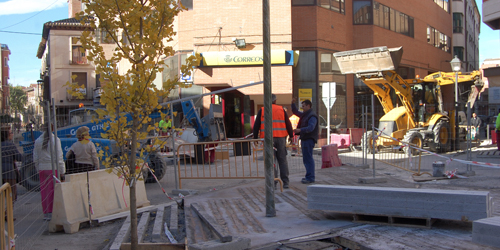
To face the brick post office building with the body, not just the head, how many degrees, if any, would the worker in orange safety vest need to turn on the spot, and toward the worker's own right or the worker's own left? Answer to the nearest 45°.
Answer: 0° — they already face it

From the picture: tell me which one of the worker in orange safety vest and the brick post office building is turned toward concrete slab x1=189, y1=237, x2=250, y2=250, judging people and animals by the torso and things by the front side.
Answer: the brick post office building

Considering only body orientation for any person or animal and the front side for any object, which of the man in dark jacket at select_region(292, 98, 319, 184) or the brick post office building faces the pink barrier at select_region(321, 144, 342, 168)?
the brick post office building

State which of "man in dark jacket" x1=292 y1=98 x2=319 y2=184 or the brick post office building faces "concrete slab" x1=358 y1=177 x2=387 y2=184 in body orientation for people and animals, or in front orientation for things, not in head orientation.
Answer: the brick post office building

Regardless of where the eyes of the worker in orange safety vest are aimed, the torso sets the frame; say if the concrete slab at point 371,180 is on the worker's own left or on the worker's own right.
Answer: on the worker's own right

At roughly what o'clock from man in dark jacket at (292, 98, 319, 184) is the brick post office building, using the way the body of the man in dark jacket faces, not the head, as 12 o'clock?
The brick post office building is roughly at 3 o'clock from the man in dark jacket.

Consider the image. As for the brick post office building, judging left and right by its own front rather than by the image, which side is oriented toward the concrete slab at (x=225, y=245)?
front

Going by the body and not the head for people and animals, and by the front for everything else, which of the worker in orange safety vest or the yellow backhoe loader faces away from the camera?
the worker in orange safety vest

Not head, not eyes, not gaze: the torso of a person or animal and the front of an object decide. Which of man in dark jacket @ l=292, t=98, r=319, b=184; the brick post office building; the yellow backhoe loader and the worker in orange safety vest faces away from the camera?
the worker in orange safety vest

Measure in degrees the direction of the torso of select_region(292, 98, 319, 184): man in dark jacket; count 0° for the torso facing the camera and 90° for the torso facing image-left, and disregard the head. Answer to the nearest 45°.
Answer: approximately 90°

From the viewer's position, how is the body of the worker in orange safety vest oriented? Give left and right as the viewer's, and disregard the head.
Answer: facing away from the viewer

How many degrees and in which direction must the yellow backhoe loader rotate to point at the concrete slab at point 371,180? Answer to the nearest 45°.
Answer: approximately 45° to its left

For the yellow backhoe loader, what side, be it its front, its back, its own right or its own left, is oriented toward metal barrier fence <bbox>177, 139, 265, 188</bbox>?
front

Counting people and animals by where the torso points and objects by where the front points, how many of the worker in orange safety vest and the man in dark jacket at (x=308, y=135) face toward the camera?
0
